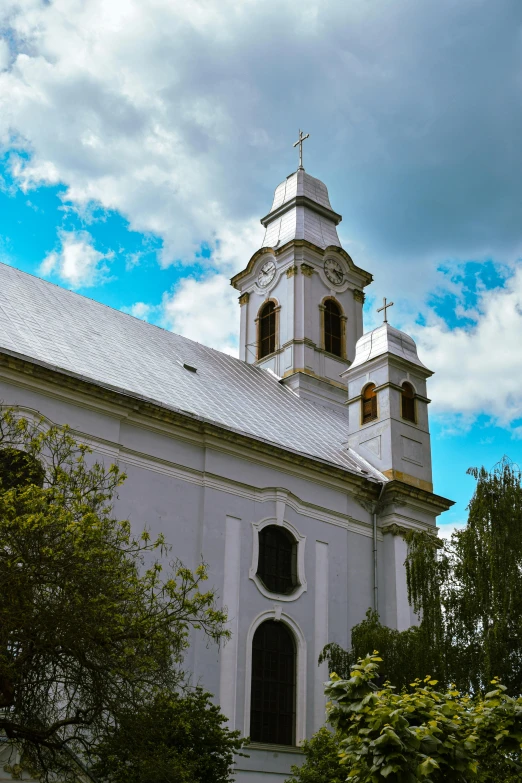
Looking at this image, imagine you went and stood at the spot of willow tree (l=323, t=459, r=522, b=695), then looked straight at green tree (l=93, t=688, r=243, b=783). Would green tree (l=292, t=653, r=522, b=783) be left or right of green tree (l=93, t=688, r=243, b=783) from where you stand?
left

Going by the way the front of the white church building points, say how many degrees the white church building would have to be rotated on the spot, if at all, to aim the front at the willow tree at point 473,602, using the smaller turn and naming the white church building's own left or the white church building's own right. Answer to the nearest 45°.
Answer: approximately 90° to the white church building's own right

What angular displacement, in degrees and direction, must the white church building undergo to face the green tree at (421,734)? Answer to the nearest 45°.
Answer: approximately 135° to its right

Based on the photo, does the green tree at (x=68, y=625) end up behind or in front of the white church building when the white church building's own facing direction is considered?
behind

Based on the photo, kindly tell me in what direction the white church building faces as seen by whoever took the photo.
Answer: facing away from the viewer and to the right of the viewer

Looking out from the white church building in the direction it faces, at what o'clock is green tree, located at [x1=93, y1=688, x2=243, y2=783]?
The green tree is roughly at 5 o'clock from the white church building.
